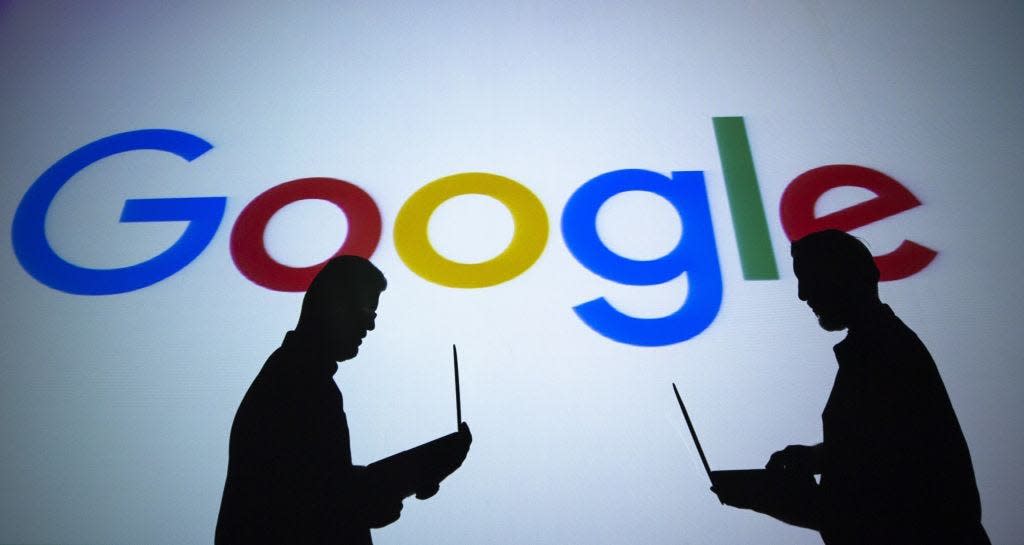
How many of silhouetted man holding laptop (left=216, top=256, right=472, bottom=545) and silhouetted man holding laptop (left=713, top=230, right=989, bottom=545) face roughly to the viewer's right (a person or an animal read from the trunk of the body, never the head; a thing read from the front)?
1

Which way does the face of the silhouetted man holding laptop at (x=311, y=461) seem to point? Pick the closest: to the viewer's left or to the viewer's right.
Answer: to the viewer's right

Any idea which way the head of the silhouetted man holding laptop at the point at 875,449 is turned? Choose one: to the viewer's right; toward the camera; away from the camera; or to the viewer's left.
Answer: to the viewer's left

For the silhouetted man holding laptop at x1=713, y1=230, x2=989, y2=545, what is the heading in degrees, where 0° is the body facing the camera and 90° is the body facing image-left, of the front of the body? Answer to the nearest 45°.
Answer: approximately 90°

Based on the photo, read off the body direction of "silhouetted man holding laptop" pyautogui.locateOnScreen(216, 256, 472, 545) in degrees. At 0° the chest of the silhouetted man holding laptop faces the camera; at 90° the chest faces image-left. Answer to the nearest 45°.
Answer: approximately 270°

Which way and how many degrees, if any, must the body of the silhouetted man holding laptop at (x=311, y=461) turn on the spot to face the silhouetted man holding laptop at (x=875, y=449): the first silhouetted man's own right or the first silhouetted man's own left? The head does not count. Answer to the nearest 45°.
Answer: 0° — they already face them
